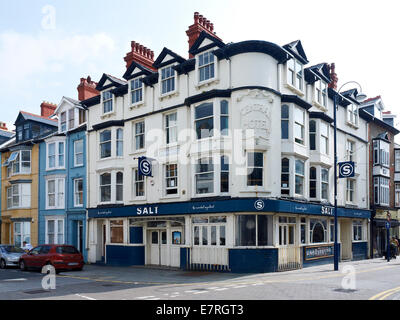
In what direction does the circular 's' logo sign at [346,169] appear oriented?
toward the camera

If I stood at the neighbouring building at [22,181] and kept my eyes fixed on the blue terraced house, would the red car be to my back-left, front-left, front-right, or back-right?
front-right

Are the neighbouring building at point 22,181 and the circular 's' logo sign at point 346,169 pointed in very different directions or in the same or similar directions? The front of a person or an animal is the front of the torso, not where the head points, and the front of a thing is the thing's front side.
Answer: same or similar directions

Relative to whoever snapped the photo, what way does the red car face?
facing away from the viewer and to the left of the viewer

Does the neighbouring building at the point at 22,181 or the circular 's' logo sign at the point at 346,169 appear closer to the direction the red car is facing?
the neighbouring building

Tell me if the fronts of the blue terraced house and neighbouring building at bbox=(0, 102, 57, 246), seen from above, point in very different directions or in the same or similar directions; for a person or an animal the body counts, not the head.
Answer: same or similar directions

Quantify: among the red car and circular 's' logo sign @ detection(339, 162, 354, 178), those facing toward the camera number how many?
1

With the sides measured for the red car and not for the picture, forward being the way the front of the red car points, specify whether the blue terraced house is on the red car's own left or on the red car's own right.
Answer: on the red car's own right

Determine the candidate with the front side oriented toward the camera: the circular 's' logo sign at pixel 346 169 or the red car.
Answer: the circular 's' logo sign

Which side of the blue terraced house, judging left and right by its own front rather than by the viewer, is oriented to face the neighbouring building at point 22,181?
right

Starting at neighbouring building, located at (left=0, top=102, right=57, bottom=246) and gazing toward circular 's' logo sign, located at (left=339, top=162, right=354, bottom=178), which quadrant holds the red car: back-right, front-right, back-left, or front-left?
front-right
